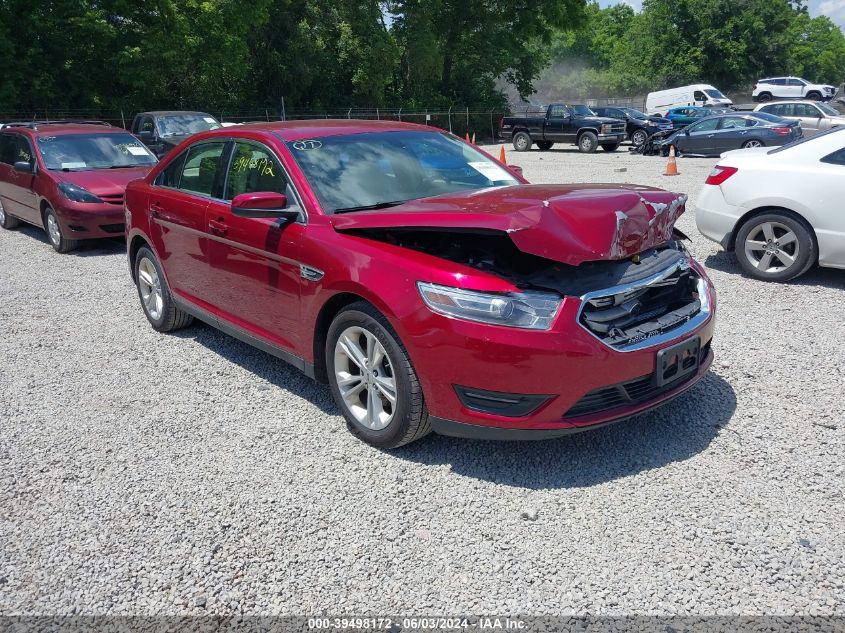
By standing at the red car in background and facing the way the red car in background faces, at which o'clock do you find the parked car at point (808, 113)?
The parked car is roughly at 10 o'clock from the red car in background.

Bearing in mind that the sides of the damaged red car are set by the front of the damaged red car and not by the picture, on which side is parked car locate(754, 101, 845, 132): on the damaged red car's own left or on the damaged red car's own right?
on the damaged red car's own left

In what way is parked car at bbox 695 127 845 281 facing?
to the viewer's right

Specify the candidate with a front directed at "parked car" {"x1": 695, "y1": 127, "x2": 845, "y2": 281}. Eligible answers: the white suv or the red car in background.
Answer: the red car in background

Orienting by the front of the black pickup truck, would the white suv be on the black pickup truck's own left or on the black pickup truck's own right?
on the black pickup truck's own left

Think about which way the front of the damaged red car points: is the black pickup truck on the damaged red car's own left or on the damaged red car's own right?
on the damaged red car's own left

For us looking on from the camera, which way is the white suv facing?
facing to the right of the viewer

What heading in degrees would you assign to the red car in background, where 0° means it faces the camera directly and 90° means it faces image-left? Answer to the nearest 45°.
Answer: approximately 315°

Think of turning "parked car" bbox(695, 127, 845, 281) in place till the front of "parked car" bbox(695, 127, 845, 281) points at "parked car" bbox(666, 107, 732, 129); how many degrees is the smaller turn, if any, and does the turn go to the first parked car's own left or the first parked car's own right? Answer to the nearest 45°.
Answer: approximately 90° to the first parked car's own left

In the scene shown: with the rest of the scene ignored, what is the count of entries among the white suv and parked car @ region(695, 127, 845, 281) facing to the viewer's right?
2

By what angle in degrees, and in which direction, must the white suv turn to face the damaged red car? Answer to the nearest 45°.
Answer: approximately 90° to its right
